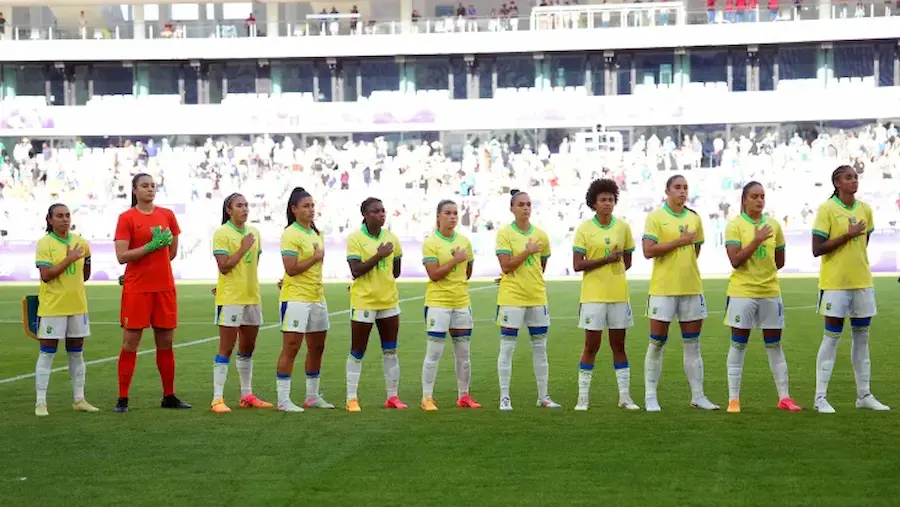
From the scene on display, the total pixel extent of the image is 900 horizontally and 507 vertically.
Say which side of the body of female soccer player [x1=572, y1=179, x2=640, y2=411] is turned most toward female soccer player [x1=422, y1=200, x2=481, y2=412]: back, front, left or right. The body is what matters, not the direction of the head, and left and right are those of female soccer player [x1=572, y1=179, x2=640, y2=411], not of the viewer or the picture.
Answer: right

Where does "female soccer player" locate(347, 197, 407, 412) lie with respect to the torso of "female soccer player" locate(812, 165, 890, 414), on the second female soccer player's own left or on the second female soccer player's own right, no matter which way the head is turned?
on the second female soccer player's own right

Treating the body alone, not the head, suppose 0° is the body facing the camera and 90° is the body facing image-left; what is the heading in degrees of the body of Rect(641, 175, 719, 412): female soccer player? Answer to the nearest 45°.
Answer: approximately 315°

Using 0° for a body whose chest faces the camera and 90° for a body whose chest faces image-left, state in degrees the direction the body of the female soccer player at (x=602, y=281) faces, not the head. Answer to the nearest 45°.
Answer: approximately 0°

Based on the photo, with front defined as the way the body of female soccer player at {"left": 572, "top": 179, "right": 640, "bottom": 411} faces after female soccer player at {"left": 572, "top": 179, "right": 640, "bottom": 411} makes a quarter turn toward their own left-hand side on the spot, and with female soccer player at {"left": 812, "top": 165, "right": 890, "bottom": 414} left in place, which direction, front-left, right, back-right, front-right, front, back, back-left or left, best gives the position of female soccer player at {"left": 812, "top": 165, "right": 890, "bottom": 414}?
front

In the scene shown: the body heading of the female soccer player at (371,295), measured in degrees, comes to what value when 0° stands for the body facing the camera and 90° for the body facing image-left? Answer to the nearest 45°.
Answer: approximately 315°

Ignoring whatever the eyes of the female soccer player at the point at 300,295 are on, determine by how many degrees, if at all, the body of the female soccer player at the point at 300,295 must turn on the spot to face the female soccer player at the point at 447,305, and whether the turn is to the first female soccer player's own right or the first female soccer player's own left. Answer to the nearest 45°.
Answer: approximately 45° to the first female soccer player's own left

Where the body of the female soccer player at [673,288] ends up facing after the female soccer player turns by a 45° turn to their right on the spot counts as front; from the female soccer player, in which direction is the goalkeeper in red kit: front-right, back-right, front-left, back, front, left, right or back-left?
right
